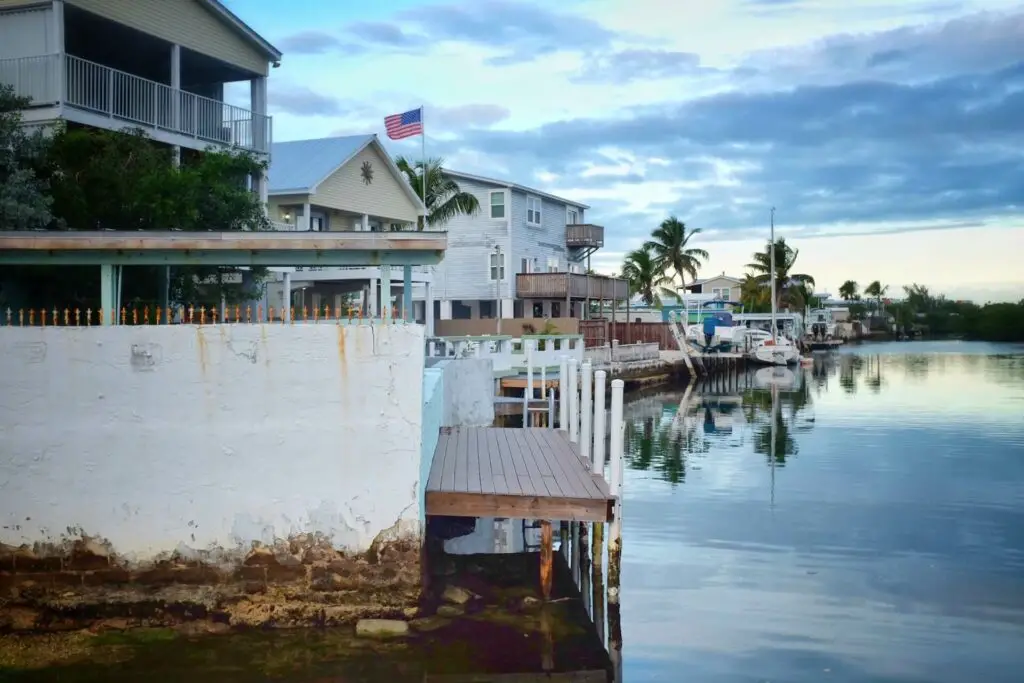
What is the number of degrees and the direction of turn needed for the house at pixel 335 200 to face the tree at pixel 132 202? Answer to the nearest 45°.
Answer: approximately 45° to its right

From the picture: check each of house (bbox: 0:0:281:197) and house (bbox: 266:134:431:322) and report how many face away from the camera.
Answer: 0

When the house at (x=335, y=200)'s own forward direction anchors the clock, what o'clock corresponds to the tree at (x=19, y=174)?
The tree is roughly at 2 o'clock from the house.

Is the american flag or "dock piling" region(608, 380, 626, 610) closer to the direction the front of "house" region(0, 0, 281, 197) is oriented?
the dock piling

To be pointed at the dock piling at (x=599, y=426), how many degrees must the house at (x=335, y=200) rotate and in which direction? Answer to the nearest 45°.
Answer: approximately 45° to its right

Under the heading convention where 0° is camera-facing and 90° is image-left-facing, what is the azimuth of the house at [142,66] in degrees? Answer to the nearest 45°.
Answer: approximately 315°

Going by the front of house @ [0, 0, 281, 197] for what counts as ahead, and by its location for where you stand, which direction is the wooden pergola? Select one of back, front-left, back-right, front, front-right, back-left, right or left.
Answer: front-right
